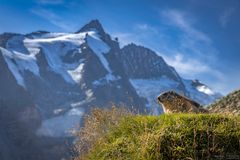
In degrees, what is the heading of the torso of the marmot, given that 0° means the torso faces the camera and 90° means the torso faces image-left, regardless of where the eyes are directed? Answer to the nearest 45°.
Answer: approximately 90°
